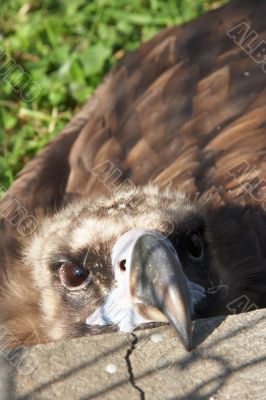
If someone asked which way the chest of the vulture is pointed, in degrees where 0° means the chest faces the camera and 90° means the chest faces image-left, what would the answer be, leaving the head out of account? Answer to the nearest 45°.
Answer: approximately 0°
